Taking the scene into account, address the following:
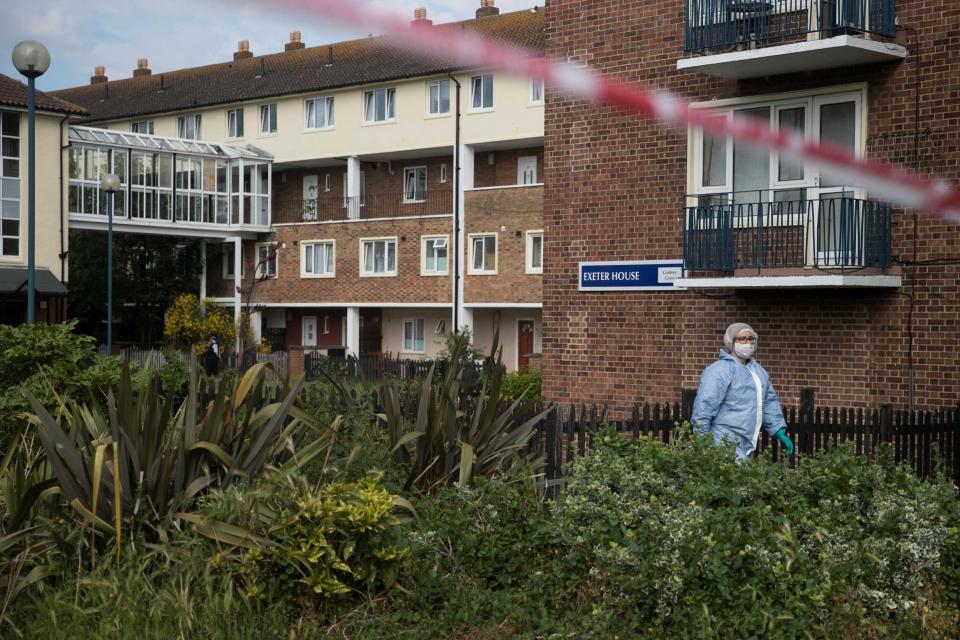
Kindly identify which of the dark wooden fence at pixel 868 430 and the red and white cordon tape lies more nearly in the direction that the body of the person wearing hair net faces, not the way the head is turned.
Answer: the red and white cordon tape

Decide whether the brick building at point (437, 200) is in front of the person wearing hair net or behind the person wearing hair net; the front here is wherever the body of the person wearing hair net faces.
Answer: behind

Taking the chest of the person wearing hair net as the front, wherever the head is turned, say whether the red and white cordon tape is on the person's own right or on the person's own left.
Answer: on the person's own right

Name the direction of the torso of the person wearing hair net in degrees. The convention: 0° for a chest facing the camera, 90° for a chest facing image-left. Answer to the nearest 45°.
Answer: approximately 315°

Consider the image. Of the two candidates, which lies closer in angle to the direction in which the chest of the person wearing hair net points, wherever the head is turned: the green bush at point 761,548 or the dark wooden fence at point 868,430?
the green bush

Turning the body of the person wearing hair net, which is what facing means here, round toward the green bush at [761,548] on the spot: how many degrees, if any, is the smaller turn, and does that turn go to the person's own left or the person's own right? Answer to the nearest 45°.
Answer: approximately 45° to the person's own right
